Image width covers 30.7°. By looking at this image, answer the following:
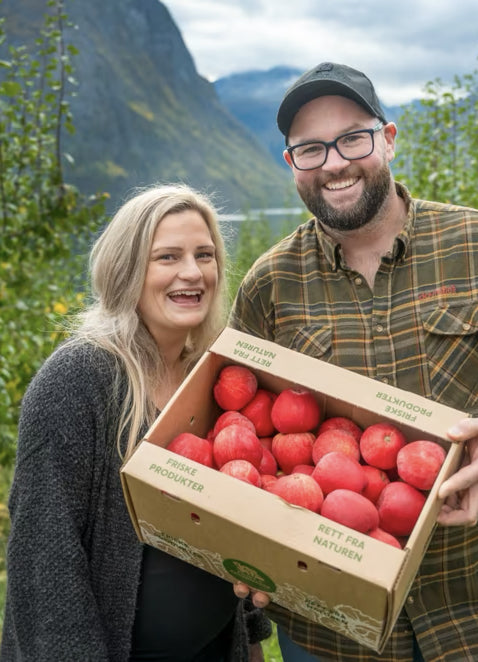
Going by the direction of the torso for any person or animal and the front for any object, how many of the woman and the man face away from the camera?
0

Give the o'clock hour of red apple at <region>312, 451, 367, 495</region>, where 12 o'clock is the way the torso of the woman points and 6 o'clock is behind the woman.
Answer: The red apple is roughly at 12 o'clock from the woman.

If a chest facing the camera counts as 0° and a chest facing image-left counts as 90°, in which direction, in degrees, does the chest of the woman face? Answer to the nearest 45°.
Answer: approximately 315°

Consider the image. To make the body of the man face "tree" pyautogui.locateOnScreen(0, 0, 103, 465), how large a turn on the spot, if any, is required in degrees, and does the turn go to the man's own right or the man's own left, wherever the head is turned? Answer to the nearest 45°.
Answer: approximately 135° to the man's own right

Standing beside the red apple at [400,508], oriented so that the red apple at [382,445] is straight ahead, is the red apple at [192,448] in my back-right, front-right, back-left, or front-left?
front-left

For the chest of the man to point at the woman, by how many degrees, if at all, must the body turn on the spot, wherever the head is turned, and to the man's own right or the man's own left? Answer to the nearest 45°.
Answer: approximately 45° to the man's own right

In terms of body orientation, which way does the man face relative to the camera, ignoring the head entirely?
toward the camera

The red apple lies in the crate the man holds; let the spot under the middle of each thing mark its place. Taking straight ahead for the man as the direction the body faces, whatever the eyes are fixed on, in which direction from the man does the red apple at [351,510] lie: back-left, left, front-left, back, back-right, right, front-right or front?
front

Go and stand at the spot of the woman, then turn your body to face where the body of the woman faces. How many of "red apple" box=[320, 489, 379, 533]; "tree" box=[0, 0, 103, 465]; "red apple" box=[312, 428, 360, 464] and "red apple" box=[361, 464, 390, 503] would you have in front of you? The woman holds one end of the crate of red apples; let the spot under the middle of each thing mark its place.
3

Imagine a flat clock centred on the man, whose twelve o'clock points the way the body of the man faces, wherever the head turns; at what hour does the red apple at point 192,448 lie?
The red apple is roughly at 1 o'clock from the man.

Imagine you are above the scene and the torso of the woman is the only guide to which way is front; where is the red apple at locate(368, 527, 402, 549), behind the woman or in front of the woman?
in front

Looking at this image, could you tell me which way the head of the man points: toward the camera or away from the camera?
toward the camera

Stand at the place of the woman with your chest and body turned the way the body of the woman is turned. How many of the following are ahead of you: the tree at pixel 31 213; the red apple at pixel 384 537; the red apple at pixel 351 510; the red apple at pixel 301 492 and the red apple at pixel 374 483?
4

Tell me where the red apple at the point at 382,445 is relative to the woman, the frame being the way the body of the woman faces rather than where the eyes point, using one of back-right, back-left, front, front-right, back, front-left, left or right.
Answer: front
